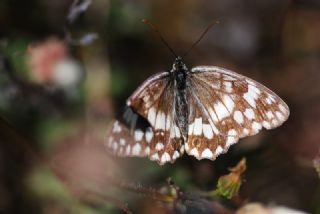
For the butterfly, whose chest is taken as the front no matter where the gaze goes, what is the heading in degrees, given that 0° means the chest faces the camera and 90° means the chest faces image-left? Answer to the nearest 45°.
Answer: approximately 180°
